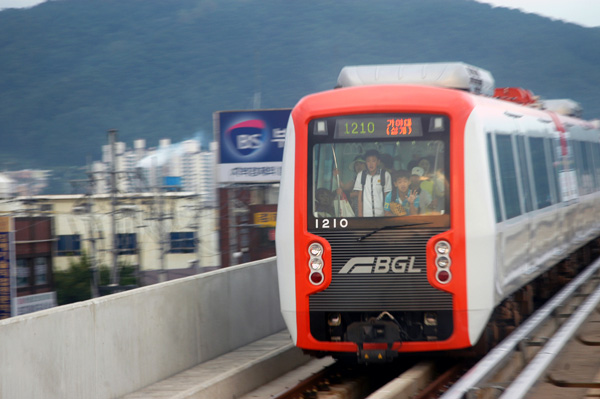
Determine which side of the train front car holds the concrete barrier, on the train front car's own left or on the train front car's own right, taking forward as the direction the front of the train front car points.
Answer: on the train front car's own right

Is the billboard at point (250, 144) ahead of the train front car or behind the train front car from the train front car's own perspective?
behind

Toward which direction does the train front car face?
toward the camera

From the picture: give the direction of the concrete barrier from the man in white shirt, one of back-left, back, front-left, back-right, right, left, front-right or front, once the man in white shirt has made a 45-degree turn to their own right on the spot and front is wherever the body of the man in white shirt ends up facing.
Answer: front-right

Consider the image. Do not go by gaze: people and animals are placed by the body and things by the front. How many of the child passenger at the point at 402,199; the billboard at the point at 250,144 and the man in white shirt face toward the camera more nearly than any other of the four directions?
3

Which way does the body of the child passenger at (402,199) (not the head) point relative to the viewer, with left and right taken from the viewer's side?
facing the viewer

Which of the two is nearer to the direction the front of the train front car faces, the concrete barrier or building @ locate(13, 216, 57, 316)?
the concrete barrier
